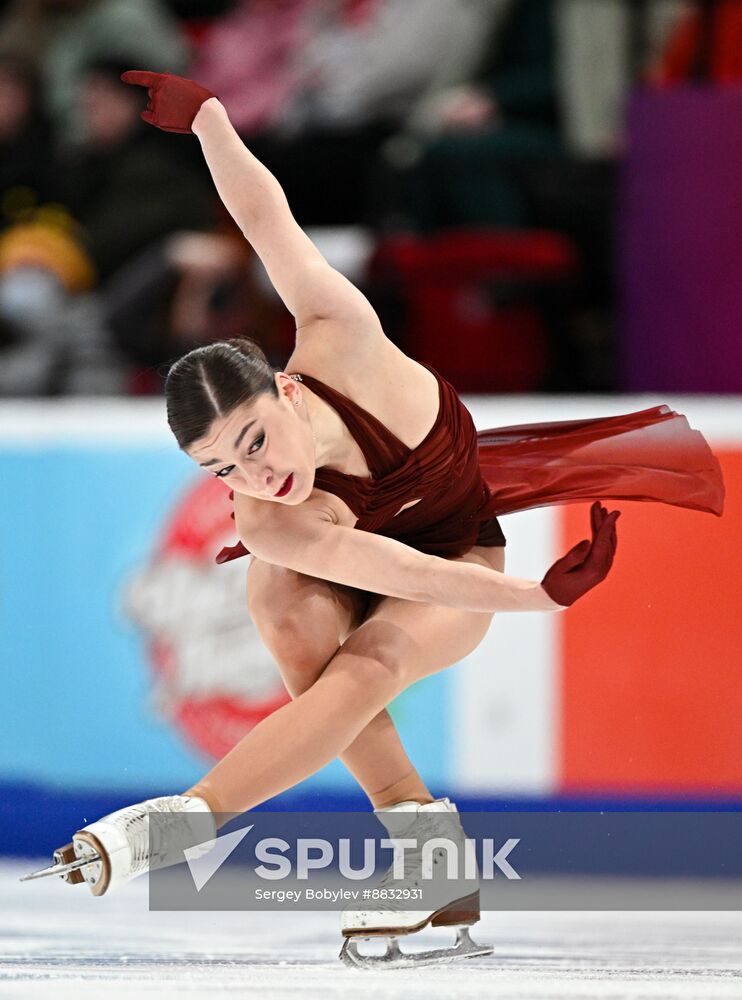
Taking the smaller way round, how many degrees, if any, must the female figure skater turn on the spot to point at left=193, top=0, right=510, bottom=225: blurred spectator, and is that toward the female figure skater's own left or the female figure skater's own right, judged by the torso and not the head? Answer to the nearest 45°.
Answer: approximately 135° to the female figure skater's own right

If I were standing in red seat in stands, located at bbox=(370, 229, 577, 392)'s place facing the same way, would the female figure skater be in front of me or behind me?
in front

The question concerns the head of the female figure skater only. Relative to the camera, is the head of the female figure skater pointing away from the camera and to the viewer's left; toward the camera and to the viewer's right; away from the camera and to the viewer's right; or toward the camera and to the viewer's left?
toward the camera and to the viewer's left

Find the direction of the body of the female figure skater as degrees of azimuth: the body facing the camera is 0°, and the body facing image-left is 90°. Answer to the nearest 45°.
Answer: approximately 45°

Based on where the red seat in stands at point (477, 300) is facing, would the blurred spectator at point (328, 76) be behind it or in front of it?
behind

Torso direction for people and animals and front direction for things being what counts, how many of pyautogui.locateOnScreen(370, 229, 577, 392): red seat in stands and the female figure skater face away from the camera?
0
